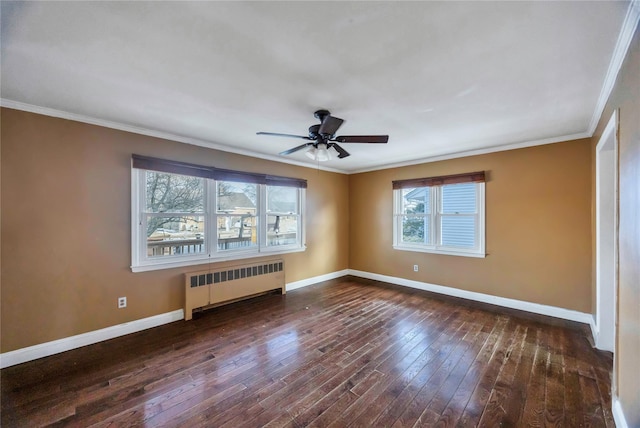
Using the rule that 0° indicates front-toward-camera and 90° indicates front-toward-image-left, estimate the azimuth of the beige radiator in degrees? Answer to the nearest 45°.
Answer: approximately 315°

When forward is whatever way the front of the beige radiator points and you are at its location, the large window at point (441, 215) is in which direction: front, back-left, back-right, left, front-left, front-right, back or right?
front-left
